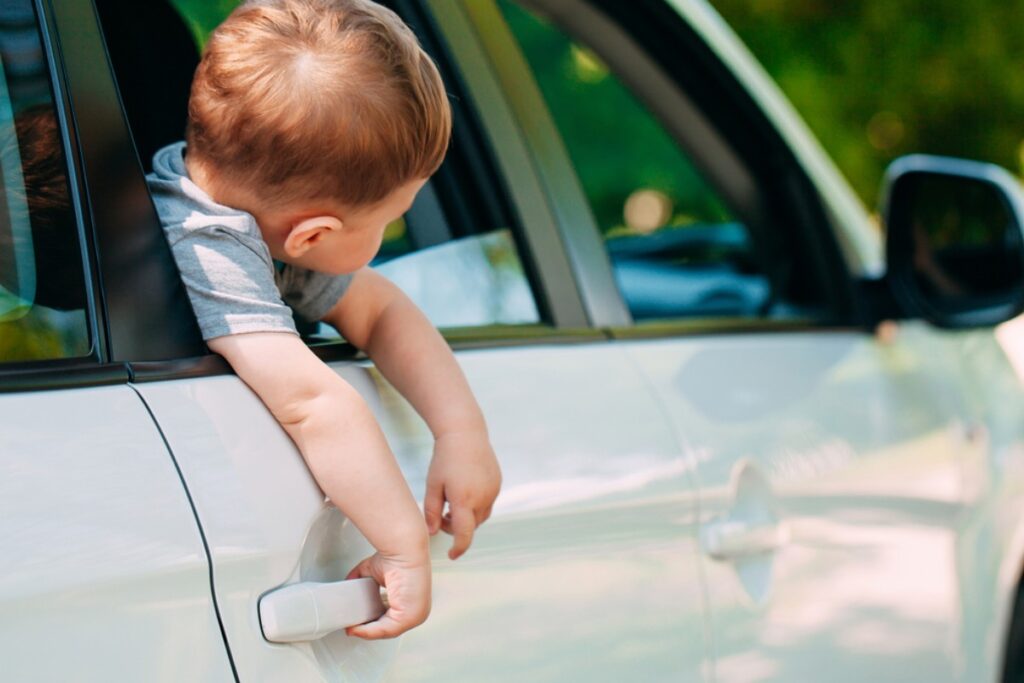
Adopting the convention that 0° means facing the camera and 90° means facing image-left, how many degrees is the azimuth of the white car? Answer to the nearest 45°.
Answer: approximately 225°
